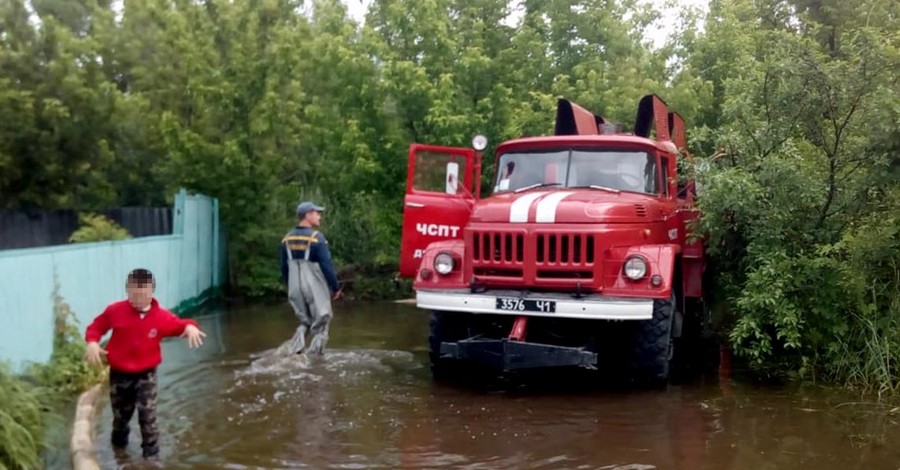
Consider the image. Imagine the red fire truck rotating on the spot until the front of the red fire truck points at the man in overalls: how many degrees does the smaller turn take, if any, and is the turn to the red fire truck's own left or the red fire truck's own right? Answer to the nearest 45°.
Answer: approximately 90° to the red fire truck's own right

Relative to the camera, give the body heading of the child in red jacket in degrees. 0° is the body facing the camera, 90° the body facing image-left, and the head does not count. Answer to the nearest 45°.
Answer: approximately 0°

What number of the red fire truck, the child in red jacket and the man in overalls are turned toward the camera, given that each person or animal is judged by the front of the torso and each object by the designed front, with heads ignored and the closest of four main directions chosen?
2

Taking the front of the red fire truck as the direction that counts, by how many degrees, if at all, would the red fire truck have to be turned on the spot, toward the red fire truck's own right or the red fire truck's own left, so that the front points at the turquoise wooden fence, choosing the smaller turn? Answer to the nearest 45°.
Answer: approximately 90° to the red fire truck's own right

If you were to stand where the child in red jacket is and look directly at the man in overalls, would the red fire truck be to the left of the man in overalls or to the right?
right

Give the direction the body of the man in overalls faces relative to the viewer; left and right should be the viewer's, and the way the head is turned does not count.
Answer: facing away from the viewer and to the right of the viewer

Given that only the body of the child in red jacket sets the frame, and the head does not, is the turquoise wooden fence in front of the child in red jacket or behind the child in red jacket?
behind
